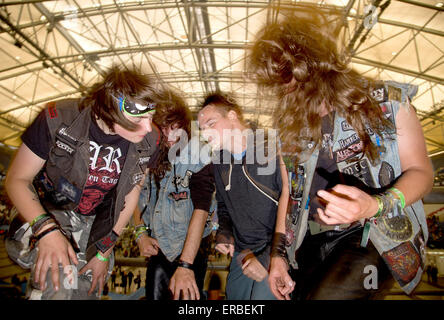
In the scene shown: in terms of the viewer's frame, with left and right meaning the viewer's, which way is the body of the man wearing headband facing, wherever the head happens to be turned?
facing the viewer and to the right of the viewer

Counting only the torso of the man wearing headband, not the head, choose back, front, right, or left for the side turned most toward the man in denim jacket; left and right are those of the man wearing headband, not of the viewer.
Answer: left

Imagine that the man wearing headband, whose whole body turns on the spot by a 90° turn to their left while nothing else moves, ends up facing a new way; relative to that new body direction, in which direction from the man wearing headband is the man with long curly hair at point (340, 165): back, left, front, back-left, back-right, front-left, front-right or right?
right

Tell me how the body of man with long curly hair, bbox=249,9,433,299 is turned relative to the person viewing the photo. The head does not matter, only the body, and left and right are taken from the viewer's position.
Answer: facing the viewer and to the left of the viewer
